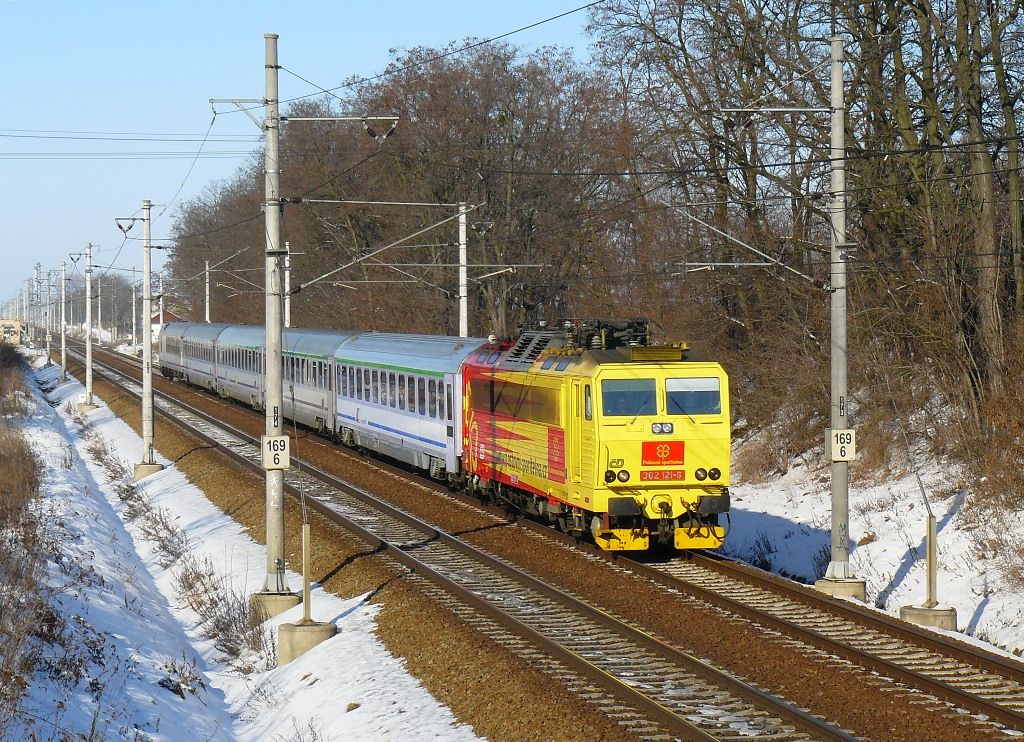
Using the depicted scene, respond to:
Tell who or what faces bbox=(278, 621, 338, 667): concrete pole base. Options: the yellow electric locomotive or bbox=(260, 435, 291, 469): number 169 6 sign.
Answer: the number 169 6 sign

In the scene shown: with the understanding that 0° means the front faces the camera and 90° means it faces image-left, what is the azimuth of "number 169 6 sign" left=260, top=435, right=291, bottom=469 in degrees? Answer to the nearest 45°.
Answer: approximately 0°

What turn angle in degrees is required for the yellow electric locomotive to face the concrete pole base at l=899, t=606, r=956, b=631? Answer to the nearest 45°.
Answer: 0° — it already faces it

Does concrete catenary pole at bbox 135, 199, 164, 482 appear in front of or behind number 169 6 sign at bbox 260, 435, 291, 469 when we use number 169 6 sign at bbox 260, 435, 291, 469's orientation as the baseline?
behind

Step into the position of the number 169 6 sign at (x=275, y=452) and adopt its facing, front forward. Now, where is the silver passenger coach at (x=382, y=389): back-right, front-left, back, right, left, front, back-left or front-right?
back

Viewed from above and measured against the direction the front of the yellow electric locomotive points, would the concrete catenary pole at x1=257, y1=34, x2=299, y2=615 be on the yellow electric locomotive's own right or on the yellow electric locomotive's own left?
on the yellow electric locomotive's own right

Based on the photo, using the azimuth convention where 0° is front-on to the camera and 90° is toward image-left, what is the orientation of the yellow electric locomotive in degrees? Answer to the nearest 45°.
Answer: approximately 315°

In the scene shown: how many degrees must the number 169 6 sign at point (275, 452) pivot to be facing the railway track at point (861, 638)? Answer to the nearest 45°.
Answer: approximately 45° to its left

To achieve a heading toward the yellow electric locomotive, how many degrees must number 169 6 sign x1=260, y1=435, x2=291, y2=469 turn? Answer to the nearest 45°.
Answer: approximately 90° to its left

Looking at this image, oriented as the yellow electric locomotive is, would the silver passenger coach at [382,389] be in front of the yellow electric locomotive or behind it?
behind
